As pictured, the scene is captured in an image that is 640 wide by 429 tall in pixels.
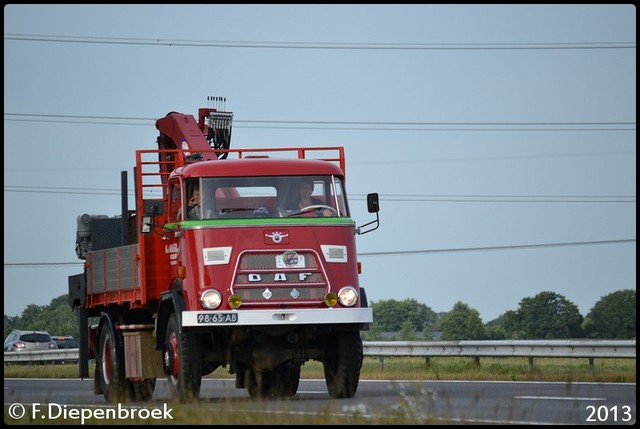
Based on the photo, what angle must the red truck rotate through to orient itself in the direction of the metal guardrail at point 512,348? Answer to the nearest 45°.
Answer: approximately 135° to its left

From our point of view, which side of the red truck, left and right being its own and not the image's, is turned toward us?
front

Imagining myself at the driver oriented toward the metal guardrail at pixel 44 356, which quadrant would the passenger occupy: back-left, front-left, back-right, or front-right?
front-left

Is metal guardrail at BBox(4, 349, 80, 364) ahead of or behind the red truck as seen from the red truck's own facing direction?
behind
